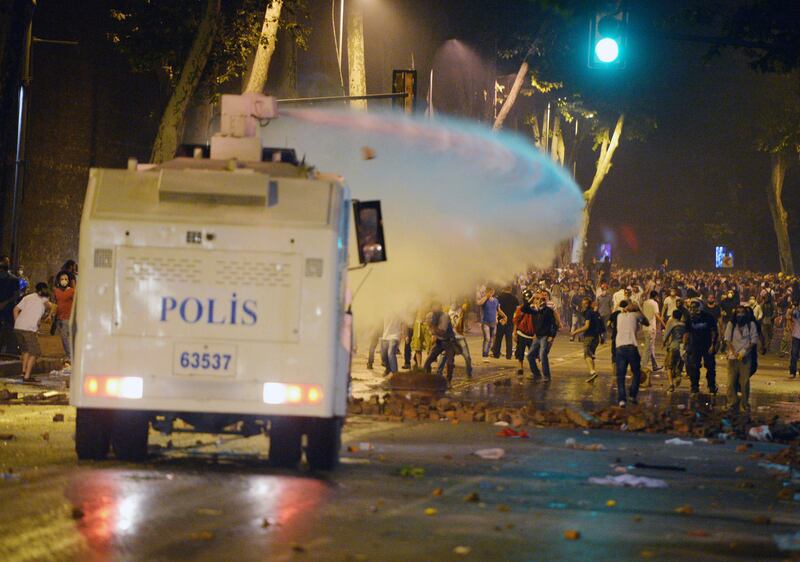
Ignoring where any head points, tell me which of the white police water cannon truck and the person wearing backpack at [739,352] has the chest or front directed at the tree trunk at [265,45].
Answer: the white police water cannon truck

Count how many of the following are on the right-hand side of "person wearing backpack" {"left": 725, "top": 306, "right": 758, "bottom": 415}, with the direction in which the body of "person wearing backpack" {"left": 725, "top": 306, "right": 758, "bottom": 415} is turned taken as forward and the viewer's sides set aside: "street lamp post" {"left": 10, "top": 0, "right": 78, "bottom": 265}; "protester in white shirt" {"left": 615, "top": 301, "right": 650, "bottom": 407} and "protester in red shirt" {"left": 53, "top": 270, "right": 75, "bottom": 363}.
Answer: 3

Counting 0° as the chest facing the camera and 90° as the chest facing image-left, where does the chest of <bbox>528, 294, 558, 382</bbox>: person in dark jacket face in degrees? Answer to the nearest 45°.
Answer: approximately 45°

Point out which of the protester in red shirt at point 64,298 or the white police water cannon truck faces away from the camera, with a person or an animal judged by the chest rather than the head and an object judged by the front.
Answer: the white police water cannon truck

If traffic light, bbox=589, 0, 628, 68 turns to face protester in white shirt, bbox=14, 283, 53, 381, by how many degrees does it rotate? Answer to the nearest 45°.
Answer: approximately 90° to its right

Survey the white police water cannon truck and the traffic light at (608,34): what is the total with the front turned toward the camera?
1

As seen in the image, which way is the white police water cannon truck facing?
away from the camera

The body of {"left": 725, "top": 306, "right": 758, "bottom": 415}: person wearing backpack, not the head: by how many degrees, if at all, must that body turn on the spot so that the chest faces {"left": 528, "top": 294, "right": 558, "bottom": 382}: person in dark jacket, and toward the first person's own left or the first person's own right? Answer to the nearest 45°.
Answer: approximately 135° to the first person's own right

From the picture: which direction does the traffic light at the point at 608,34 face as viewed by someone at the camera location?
facing the viewer

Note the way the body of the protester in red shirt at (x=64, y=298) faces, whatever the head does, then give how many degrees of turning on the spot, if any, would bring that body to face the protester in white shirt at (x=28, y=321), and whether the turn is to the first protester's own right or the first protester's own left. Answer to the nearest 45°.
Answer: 0° — they already face them

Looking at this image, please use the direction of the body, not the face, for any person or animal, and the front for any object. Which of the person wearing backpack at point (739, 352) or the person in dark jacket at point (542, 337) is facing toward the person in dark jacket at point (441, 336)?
the person in dark jacket at point (542, 337)

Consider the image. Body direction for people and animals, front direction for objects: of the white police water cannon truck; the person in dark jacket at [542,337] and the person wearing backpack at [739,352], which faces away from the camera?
the white police water cannon truck
